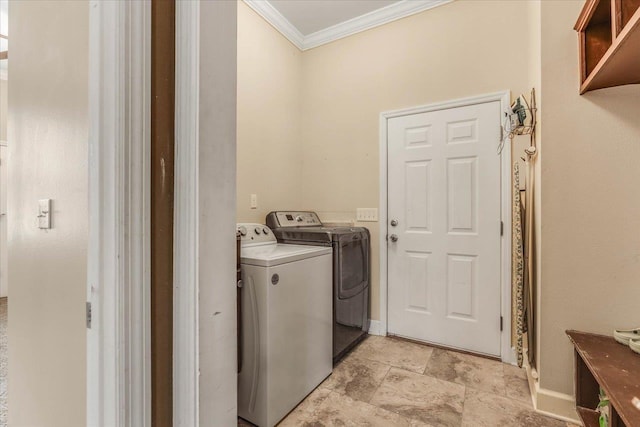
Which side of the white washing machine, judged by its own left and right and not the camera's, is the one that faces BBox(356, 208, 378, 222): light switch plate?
left

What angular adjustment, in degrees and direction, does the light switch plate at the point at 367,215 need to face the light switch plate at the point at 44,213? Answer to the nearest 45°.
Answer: approximately 45° to its right

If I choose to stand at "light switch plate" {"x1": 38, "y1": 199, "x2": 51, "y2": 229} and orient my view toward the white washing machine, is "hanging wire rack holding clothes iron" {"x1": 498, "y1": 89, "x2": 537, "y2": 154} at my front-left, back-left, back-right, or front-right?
front-right

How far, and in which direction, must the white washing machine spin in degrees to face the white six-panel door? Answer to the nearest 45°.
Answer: approximately 90° to its left

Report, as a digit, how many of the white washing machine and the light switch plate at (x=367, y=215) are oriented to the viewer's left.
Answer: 0

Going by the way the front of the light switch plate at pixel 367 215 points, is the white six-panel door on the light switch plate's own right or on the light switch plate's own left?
on the light switch plate's own left

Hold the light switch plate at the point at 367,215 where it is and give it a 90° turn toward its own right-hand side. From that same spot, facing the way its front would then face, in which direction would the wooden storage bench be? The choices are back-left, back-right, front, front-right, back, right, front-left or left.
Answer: back-left

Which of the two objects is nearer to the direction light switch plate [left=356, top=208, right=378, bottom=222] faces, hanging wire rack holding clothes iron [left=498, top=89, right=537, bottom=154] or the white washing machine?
the white washing machine

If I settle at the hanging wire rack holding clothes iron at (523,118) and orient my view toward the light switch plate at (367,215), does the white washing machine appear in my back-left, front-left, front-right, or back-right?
front-left

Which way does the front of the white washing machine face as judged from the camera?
facing the viewer and to the right of the viewer

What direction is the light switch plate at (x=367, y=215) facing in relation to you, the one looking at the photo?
facing the viewer
